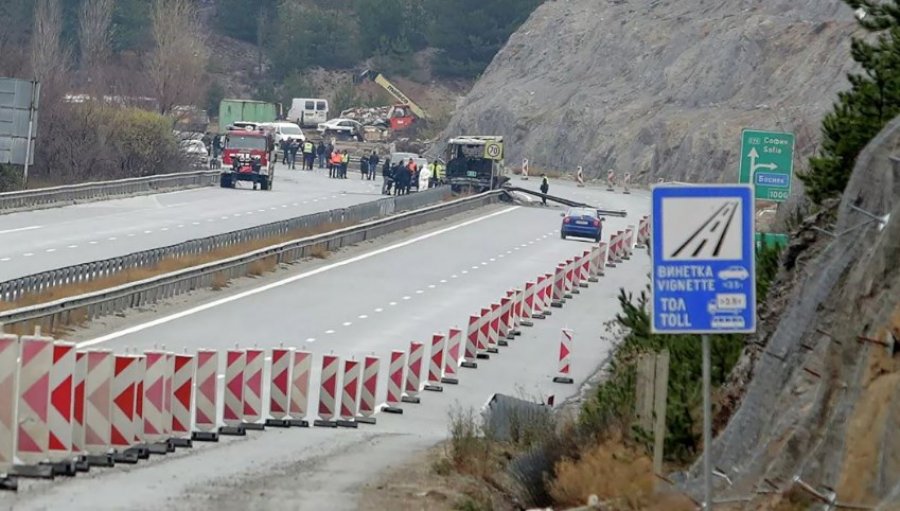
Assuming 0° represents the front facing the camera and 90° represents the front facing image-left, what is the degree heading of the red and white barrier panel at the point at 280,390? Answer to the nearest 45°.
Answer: approximately 0°

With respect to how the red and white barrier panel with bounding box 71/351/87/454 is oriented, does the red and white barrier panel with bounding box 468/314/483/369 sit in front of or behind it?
behind

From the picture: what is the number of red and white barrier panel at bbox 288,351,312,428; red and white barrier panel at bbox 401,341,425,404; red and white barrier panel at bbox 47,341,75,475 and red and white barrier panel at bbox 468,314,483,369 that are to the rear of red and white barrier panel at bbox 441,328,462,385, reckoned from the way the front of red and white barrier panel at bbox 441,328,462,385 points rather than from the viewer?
1

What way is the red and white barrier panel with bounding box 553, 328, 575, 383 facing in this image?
toward the camera

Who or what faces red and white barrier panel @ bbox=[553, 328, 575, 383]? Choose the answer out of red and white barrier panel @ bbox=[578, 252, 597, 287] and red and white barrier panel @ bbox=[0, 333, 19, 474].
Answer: red and white barrier panel @ bbox=[578, 252, 597, 287]

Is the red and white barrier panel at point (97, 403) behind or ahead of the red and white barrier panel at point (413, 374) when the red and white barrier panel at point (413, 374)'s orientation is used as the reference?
ahead

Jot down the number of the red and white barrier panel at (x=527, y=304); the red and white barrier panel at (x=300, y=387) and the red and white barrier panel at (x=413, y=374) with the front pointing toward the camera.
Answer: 3

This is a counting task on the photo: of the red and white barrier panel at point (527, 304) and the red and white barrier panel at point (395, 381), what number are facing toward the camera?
2

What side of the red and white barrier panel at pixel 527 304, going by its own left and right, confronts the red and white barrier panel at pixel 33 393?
front

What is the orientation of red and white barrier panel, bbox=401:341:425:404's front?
toward the camera

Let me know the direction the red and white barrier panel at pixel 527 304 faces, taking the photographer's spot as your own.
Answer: facing the viewer
